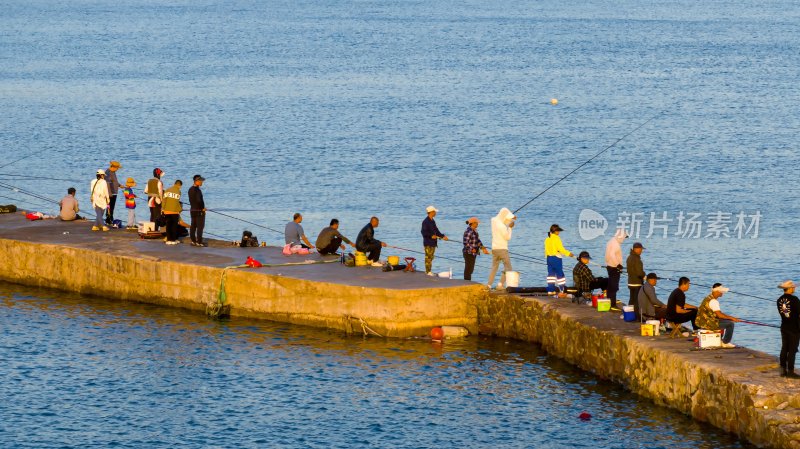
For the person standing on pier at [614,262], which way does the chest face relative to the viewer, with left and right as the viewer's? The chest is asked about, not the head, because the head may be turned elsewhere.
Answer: facing away from the viewer and to the right of the viewer

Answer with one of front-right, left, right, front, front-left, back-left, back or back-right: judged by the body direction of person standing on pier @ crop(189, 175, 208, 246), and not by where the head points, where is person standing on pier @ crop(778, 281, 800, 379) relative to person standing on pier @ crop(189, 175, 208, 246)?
front-right

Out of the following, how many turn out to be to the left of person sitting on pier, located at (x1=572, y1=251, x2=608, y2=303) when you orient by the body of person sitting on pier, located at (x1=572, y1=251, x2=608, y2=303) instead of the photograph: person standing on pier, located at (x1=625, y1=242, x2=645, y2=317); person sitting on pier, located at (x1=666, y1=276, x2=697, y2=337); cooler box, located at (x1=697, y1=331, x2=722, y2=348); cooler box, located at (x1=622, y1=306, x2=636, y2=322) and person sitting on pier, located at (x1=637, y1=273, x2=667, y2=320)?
0

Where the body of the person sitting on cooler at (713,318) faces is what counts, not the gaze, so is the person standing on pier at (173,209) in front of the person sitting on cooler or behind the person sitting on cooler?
behind

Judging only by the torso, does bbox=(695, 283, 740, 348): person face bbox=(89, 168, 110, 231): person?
no

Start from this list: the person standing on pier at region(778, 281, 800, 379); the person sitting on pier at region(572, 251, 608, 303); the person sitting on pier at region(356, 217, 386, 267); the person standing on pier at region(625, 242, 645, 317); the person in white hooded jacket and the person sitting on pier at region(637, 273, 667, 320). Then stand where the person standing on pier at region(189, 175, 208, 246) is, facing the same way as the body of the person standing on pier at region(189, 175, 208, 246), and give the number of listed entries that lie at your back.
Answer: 0
